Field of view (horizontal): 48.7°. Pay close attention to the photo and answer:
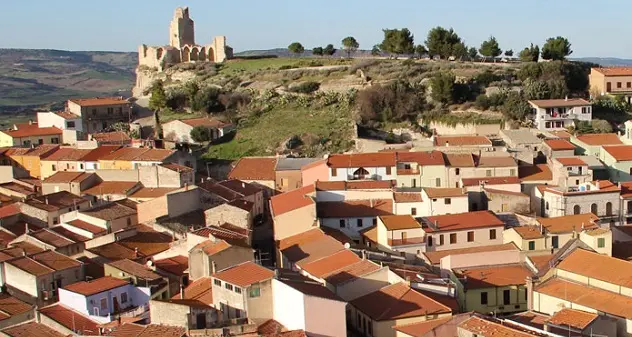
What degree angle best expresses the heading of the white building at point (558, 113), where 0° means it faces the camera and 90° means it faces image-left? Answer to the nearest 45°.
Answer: approximately 0°
